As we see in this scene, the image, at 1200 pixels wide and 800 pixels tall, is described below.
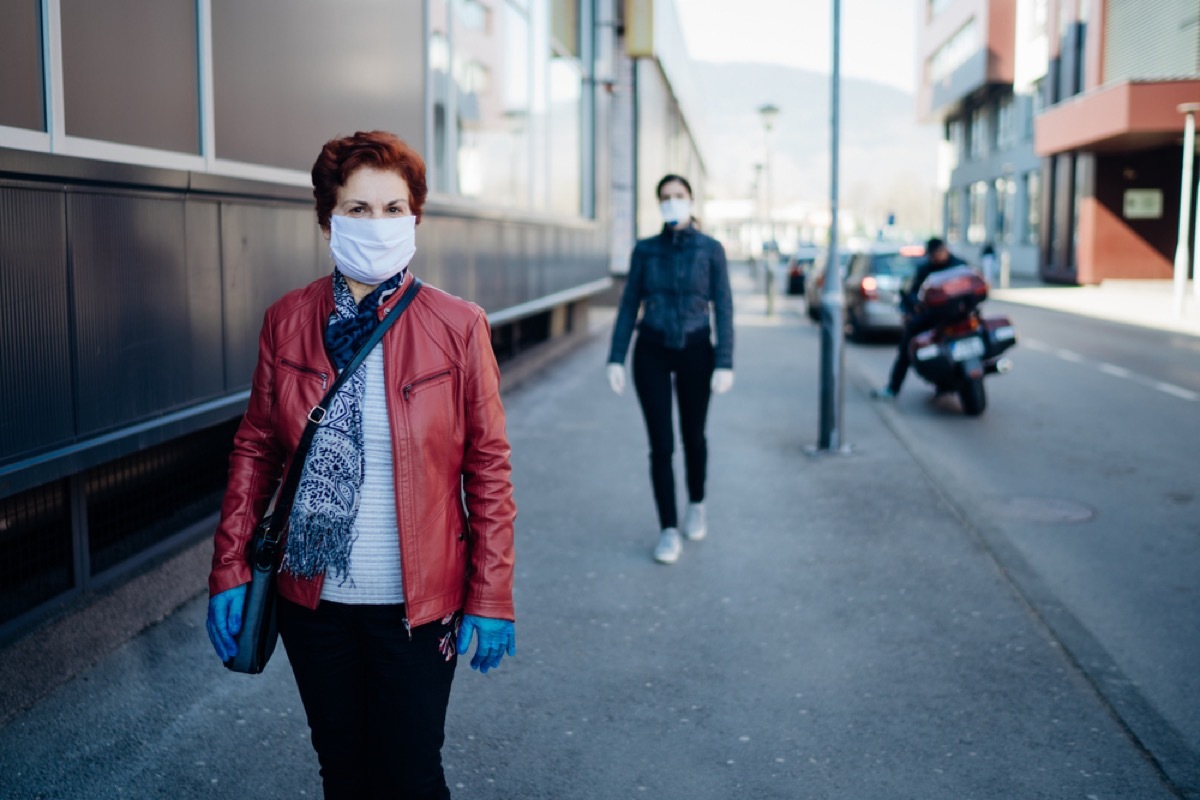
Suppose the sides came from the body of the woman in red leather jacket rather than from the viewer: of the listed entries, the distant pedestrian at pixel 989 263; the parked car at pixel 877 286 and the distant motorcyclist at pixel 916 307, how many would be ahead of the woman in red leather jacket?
0

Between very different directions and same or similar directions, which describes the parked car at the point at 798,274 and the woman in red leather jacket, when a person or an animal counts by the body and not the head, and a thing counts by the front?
very different directions

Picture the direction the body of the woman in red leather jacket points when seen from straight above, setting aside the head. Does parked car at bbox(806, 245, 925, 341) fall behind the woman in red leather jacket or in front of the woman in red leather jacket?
behind

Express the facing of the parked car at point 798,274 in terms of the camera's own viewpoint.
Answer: facing away from the viewer

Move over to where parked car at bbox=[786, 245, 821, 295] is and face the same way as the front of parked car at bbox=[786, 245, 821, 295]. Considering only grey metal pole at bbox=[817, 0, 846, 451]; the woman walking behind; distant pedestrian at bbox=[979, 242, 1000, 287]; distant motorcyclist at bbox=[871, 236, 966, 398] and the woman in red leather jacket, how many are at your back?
4

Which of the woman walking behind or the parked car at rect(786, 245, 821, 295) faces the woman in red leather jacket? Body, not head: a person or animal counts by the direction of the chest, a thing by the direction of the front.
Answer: the woman walking behind

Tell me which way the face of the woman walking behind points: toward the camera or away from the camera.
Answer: toward the camera

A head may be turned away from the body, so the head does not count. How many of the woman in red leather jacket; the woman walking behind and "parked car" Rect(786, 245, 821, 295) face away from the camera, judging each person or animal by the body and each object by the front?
1

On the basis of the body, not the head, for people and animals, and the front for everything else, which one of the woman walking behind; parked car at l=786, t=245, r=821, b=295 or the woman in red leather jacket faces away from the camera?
the parked car

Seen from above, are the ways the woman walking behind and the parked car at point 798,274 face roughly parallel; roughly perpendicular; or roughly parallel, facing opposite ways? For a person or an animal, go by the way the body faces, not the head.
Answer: roughly parallel, facing opposite ways

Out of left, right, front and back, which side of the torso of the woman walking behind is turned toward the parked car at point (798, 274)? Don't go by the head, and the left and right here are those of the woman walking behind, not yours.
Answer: back

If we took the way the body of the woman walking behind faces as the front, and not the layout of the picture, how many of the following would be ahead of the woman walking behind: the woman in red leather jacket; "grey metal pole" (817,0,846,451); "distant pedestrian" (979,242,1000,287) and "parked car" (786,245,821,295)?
1

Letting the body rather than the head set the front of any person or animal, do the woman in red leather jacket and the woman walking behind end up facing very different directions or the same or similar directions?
same or similar directions

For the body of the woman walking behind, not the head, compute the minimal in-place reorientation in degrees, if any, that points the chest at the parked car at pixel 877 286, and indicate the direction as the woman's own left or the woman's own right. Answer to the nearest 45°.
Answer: approximately 180°

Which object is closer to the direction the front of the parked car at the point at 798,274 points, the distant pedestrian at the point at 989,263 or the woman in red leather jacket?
the distant pedestrian

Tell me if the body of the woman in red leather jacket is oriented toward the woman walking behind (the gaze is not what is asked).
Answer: no

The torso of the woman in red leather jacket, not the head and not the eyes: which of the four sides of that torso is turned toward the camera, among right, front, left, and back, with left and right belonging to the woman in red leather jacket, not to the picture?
front

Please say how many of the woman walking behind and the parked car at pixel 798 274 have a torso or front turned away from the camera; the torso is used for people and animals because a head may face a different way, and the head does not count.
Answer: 1

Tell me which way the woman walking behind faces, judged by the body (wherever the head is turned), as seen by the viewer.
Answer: toward the camera

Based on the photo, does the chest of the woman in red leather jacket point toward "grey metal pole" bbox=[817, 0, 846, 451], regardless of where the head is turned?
no
